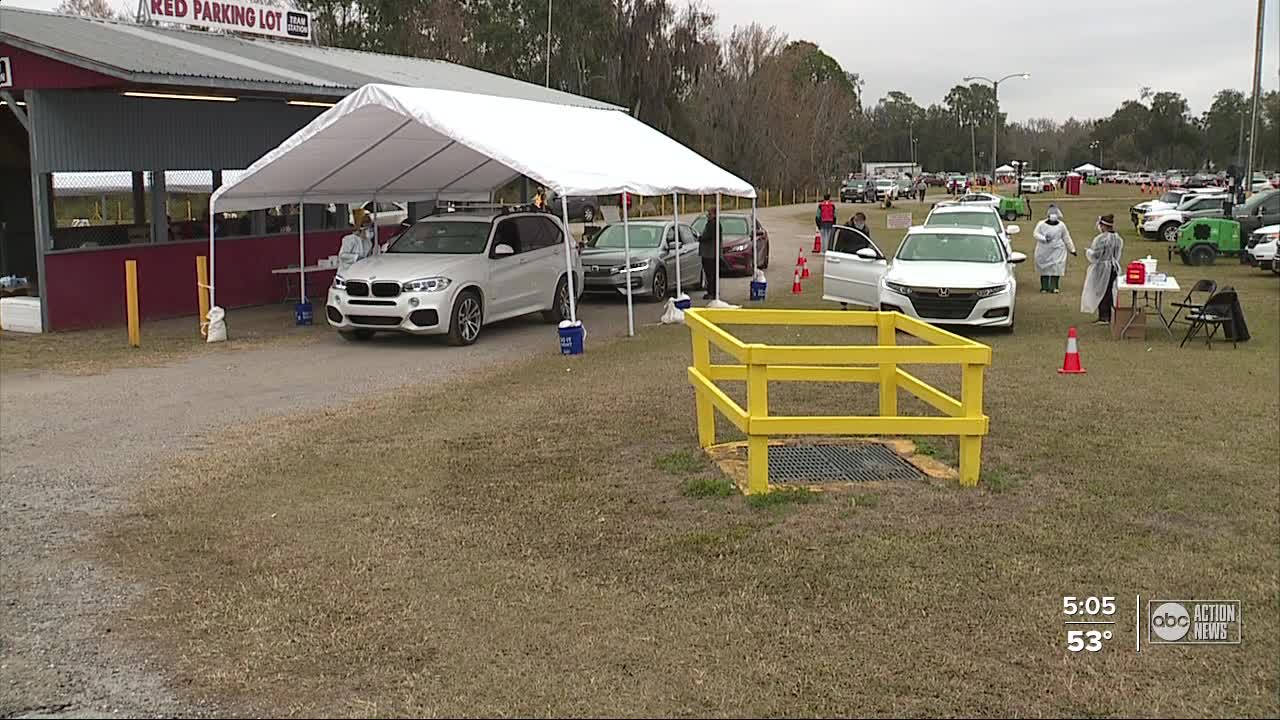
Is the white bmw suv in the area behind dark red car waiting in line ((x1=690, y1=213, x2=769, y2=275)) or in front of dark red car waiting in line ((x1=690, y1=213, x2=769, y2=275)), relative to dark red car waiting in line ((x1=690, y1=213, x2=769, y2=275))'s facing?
in front

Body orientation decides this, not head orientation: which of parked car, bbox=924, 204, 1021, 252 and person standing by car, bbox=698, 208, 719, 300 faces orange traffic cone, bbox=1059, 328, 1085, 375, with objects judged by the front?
the parked car

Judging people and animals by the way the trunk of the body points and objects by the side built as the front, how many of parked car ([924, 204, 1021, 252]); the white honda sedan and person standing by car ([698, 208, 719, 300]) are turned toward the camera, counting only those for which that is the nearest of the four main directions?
2

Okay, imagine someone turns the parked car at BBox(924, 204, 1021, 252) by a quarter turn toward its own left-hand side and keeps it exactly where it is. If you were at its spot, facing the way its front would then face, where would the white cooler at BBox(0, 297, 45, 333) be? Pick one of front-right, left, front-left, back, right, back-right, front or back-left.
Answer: back-right

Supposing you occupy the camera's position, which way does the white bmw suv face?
facing the viewer and to the left of the viewer

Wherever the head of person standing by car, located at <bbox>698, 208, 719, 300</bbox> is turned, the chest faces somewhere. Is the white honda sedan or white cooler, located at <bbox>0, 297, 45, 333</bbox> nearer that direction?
the white cooler

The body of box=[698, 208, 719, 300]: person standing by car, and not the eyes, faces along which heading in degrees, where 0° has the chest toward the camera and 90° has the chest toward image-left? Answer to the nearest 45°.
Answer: approximately 90°

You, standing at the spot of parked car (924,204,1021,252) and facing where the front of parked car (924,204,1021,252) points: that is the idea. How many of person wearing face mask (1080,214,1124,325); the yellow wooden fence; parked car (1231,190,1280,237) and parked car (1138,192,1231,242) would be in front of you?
2

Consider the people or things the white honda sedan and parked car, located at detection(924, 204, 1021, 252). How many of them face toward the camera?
2

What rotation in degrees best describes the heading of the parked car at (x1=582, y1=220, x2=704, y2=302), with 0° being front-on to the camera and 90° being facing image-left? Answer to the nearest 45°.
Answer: approximately 45°
